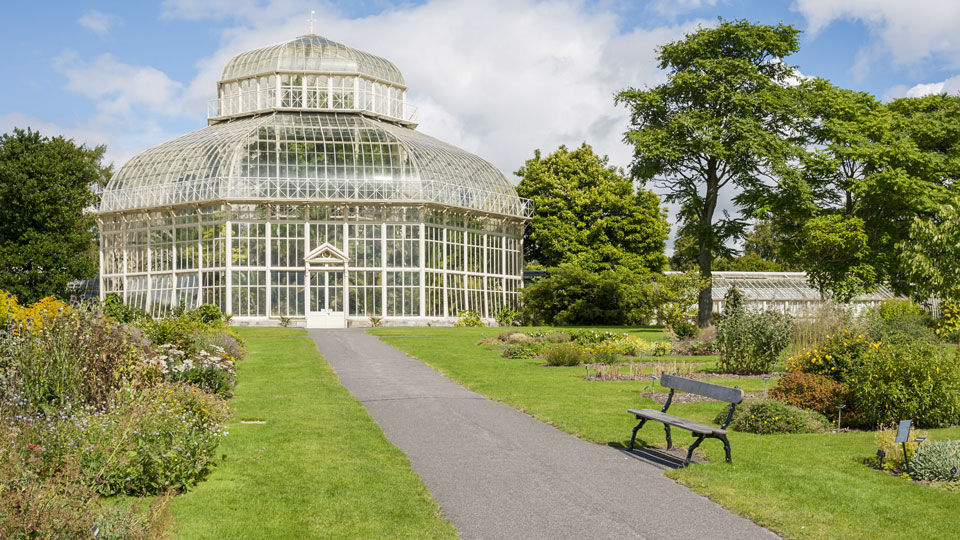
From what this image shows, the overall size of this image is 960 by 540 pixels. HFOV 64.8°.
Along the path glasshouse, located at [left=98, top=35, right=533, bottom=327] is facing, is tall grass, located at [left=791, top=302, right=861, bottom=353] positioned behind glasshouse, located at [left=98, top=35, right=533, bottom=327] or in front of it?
in front

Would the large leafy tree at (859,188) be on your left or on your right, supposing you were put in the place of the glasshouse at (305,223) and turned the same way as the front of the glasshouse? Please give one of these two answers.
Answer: on your left

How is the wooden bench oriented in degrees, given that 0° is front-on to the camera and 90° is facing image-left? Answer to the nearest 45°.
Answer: approximately 45°

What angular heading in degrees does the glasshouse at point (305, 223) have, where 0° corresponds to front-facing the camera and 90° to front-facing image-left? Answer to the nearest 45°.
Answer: approximately 0°

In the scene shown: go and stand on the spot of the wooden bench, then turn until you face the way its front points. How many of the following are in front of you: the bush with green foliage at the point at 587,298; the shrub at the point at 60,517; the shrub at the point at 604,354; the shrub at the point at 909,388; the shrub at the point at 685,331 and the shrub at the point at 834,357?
1

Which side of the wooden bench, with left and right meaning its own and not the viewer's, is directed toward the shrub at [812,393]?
back

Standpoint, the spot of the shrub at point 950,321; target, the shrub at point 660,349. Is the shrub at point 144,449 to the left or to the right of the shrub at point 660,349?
left

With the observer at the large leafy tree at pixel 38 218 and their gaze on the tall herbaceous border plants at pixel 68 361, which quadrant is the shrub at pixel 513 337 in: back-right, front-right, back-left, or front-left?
front-left

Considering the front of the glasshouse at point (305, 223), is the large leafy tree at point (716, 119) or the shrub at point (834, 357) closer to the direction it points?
the shrub

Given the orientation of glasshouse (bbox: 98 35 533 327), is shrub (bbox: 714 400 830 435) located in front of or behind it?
in front

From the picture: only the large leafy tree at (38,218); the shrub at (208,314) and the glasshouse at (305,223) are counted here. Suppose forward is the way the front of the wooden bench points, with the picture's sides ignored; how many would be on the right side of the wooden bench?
3

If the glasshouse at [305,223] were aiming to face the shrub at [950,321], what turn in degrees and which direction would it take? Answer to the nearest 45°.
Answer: approximately 45° to its left

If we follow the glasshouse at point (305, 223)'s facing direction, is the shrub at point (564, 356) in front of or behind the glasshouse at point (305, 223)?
in front

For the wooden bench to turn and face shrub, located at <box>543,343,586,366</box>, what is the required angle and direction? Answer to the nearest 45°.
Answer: approximately 135° to its right

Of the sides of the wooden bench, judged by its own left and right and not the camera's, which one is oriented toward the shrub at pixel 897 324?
back

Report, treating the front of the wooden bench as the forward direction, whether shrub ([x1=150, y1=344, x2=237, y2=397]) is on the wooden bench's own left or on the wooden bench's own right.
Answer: on the wooden bench's own right

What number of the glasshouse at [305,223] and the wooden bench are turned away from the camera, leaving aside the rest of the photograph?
0

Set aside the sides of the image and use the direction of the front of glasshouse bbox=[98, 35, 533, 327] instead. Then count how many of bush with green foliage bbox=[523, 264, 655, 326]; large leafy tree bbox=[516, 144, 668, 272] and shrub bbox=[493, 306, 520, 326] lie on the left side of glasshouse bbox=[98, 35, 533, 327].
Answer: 3

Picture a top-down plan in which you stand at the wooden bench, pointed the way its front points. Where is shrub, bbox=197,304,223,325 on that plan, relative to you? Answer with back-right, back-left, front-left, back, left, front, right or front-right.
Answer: right

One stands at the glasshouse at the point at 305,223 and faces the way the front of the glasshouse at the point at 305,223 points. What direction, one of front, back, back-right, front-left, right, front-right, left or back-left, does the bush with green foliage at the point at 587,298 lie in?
left
